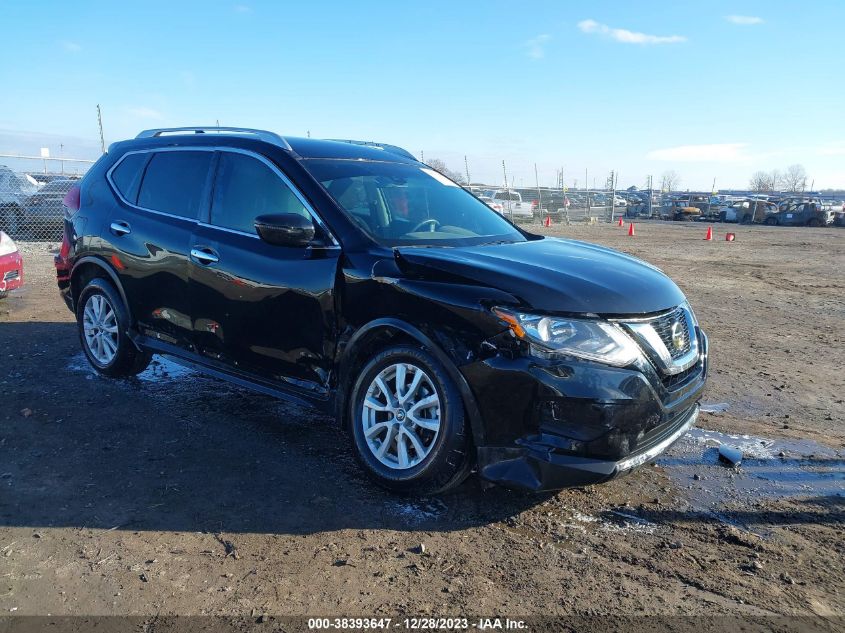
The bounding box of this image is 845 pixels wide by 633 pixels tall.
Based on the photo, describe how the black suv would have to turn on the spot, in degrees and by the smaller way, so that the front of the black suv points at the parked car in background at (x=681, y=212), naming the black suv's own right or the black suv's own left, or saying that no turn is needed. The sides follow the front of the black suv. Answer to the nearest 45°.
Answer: approximately 90° to the black suv's own left

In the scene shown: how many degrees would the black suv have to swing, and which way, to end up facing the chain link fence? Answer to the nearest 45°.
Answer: approximately 180°

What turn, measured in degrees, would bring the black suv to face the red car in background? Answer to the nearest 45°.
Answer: approximately 180°

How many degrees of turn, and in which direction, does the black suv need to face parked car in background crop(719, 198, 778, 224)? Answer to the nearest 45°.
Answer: approximately 90° to its left

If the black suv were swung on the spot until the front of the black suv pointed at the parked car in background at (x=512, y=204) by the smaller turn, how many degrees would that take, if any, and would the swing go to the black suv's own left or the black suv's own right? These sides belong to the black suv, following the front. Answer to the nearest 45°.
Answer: approximately 135° to the black suv's own left

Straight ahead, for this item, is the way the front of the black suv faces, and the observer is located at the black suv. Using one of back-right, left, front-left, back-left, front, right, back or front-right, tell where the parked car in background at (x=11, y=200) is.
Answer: back

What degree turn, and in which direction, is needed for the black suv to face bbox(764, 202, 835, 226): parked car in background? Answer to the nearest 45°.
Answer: approximately 90° to its left
